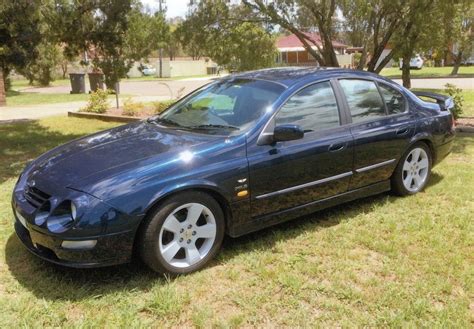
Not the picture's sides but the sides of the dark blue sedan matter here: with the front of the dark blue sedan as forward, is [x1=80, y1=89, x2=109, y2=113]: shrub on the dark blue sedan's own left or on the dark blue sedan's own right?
on the dark blue sedan's own right

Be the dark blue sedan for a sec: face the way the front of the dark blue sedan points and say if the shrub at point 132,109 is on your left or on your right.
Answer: on your right

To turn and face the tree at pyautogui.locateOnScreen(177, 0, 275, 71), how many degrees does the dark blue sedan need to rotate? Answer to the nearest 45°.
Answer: approximately 135° to its right

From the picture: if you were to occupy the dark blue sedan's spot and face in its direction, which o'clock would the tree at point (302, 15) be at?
The tree is roughly at 5 o'clock from the dark blue sedan.

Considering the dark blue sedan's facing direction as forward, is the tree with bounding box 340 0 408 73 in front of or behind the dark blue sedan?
behind

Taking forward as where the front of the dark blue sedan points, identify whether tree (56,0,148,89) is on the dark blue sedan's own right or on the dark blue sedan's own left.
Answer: on the dark blue sedan's own right

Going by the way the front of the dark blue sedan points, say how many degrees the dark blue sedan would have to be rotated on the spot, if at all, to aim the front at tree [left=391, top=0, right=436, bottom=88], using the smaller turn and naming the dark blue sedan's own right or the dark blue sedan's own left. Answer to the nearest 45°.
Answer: approximately 180°

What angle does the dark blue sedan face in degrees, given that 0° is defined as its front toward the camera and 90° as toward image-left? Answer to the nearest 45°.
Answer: approximately 45°
